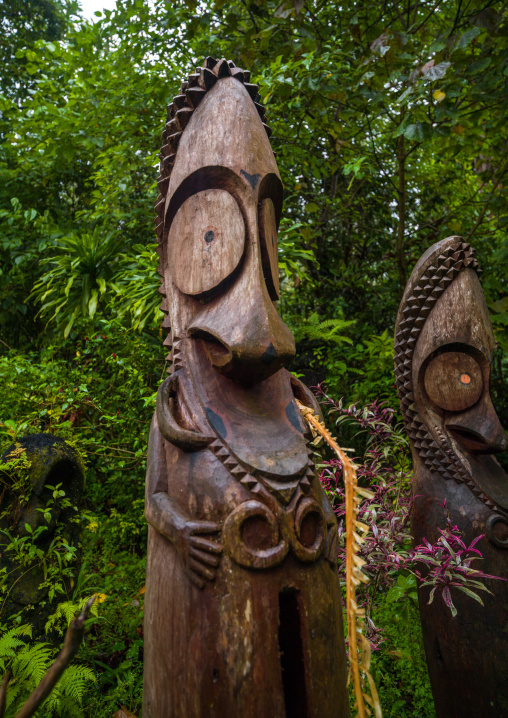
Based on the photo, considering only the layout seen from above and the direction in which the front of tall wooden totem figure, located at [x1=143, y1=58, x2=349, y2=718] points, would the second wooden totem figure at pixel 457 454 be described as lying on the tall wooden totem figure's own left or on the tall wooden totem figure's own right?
on the tall wooden totem figure's own left

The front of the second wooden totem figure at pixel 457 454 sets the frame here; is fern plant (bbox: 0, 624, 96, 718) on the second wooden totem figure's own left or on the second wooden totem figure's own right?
on the second wooden totem figure's own right

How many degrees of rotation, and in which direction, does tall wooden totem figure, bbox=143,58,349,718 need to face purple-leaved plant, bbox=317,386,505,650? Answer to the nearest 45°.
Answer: approximately 90° to its left

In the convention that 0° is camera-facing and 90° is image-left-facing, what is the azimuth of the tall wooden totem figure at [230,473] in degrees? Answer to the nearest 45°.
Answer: approximately 315°

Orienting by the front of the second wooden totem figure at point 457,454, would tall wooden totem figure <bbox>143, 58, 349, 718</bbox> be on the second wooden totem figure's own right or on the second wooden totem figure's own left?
on the second wooden totem figure's own right

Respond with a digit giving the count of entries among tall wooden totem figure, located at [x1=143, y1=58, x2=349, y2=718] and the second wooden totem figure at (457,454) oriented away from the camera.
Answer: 0
